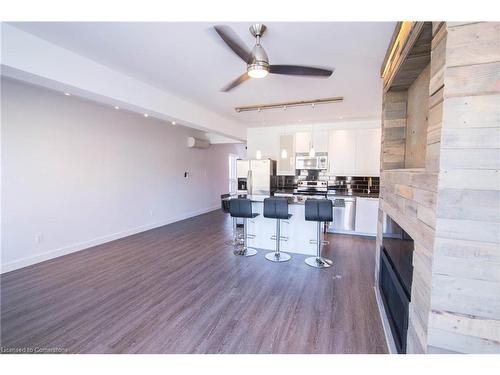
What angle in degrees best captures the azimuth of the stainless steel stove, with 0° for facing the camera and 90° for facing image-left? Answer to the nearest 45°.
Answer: approximately 0°

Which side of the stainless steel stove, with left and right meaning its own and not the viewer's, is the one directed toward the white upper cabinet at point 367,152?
left

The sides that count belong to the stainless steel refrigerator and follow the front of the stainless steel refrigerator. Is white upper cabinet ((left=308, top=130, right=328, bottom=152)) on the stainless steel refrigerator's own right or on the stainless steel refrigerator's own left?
on the stainless steel refrigerator's own left

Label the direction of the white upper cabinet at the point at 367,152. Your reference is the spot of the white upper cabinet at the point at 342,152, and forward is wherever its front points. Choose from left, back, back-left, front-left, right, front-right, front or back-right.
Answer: left

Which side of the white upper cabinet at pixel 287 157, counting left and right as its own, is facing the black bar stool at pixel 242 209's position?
front

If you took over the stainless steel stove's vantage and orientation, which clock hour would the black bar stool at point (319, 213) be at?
The black bar stool is roughly at 12 o'clock from the stainless steel stove.

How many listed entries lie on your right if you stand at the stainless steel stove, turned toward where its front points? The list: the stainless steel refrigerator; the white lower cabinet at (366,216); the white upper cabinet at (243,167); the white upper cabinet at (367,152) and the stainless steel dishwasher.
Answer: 2

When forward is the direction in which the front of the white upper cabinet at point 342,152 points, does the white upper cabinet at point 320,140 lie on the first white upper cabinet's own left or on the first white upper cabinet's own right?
on the first white upper cabinet's own right
